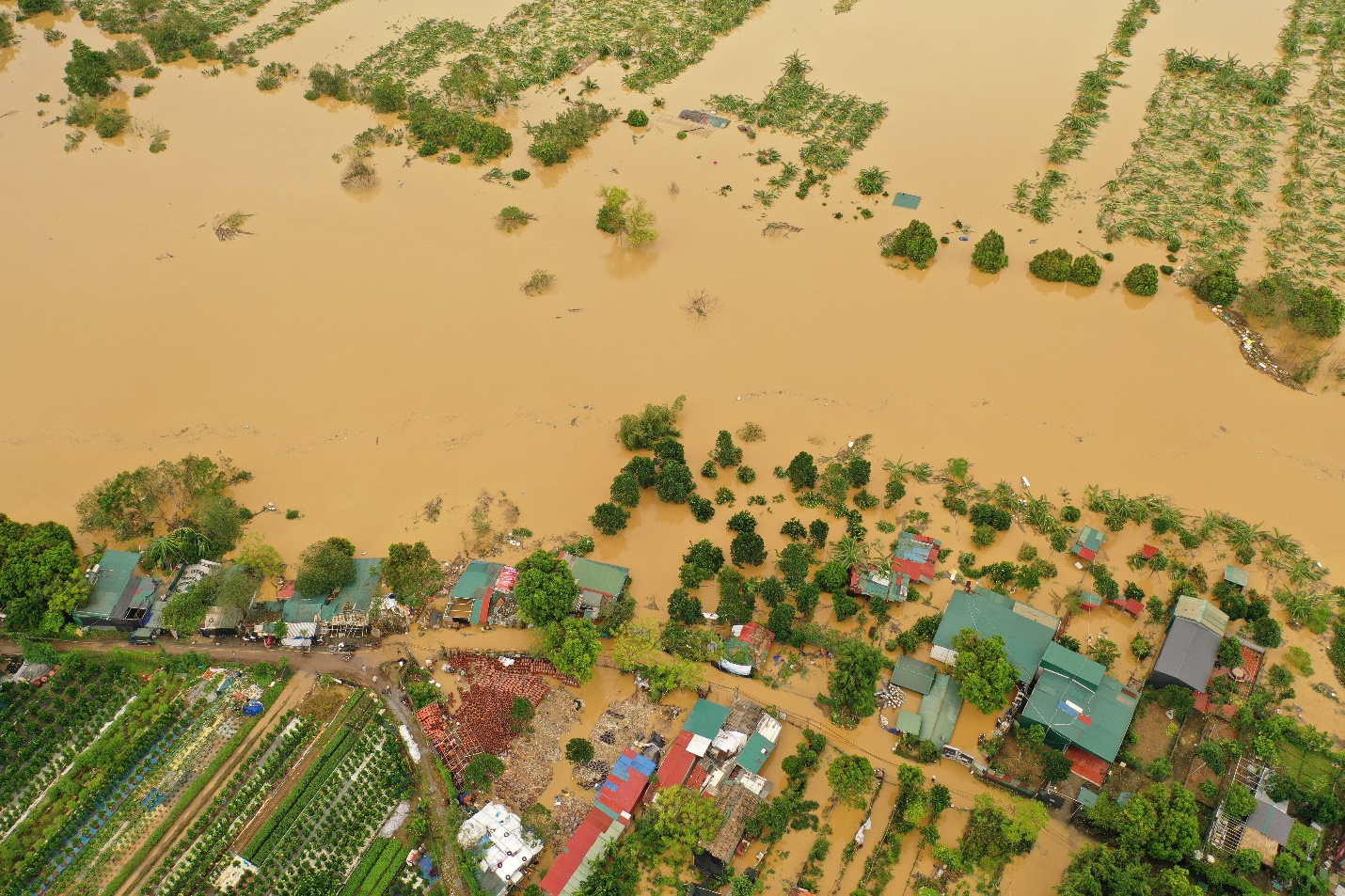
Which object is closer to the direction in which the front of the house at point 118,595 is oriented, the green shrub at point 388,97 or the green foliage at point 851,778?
the green foliage

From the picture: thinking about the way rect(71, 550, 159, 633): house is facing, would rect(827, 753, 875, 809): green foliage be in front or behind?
in front

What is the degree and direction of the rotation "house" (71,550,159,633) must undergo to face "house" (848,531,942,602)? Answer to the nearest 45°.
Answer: approximately 45° to its left

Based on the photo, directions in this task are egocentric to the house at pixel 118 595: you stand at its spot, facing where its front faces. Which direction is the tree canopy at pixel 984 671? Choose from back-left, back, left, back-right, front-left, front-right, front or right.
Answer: front-left

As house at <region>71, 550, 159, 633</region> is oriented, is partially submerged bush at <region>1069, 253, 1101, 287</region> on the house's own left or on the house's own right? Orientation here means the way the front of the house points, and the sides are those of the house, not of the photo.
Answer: on the house's own left

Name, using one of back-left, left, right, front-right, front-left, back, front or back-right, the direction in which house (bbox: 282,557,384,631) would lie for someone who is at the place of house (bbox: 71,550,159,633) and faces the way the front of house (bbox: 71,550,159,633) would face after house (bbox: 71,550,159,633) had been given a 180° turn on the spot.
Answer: back-right

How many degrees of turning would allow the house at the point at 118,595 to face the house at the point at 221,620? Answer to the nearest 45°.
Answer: approximately 45° to its left

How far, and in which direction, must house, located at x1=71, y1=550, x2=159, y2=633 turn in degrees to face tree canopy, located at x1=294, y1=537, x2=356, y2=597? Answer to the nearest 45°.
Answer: approximately 45° to its left

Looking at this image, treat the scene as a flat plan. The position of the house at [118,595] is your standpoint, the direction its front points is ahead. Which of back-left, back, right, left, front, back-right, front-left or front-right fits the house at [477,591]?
front-left

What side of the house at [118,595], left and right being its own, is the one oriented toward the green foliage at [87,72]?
back

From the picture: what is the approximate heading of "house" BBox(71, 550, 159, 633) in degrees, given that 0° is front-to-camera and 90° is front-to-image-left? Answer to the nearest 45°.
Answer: approximately 0°

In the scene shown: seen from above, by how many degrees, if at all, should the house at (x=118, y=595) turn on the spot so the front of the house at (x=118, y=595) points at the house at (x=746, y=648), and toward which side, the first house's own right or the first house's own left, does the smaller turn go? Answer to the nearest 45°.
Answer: approximately 45° to the first house's own left

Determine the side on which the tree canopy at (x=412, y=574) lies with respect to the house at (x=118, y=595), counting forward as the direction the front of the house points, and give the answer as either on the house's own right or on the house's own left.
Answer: on the house's own left

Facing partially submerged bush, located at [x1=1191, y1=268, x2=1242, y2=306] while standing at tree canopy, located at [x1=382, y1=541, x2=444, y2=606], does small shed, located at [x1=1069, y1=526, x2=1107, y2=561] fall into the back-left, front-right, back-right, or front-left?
front-right
